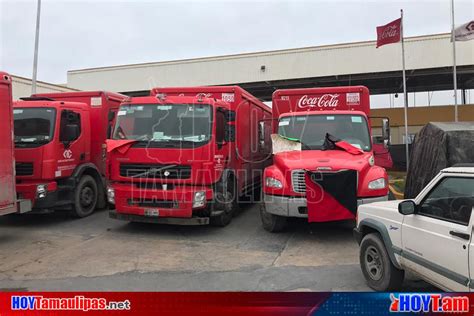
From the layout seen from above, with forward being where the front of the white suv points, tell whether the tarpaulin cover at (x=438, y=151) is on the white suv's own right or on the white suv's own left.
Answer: on the white suv's own right

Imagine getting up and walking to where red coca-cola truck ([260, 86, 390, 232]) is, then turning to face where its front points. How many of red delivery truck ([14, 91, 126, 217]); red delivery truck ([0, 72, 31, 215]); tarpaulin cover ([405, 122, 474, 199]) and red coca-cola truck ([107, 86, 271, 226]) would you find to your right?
3

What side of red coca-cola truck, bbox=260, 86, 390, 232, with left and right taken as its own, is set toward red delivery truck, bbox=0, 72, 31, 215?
right

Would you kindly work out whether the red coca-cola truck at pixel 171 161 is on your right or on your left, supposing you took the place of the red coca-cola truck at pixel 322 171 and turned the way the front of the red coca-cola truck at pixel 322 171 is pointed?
on your right

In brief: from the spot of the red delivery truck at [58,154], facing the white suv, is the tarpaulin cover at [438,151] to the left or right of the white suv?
left

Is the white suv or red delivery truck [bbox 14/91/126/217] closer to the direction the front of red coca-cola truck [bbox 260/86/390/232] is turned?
the white suv
